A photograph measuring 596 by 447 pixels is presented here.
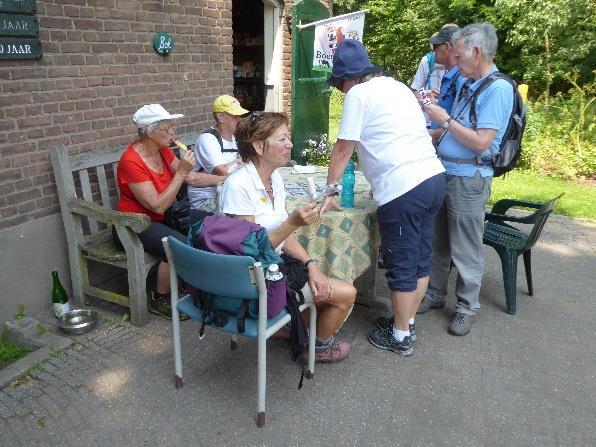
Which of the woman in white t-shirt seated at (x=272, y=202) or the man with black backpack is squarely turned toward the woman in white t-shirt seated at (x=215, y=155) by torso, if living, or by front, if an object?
the man with black backpack

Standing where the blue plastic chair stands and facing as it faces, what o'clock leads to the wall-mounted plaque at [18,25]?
The wall-mounted plaque is roughly at 9 o'clock from the blue plastic chair.

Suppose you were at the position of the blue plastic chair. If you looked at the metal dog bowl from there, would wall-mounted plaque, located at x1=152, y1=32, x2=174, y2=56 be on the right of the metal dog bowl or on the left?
right

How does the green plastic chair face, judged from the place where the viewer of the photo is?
facing to the left of the viewer

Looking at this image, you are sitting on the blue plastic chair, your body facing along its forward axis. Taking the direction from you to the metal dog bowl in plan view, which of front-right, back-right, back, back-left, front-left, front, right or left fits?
left

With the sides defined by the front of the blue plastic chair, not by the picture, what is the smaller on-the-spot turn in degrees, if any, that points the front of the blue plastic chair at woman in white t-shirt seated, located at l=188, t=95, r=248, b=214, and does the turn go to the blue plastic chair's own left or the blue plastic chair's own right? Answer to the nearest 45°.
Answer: approximately 45° to the blue plastic chair's own left

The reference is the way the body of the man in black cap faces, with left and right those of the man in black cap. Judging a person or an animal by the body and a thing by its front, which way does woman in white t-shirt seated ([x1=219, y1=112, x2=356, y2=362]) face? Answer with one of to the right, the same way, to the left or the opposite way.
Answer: the opposite way

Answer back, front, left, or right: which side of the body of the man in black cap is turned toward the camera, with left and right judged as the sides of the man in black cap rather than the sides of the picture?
left

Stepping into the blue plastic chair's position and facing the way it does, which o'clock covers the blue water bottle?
The blue water bottle is roughly at 12 o'clock from the blue plastic chair.

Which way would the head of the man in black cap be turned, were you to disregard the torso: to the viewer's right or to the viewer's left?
to the viewer's left

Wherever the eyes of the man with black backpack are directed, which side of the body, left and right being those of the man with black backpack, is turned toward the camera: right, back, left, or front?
left

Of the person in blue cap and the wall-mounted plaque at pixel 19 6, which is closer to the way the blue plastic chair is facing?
the person in blue cap

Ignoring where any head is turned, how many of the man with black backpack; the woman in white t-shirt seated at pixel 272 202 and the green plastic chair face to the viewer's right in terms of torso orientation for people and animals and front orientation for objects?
1

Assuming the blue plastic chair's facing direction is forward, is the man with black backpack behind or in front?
in front

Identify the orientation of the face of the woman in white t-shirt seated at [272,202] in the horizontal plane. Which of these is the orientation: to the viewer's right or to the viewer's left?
to the viewer's right

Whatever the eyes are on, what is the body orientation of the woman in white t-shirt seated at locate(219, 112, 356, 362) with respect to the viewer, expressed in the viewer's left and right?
facing to the right of the viewer
